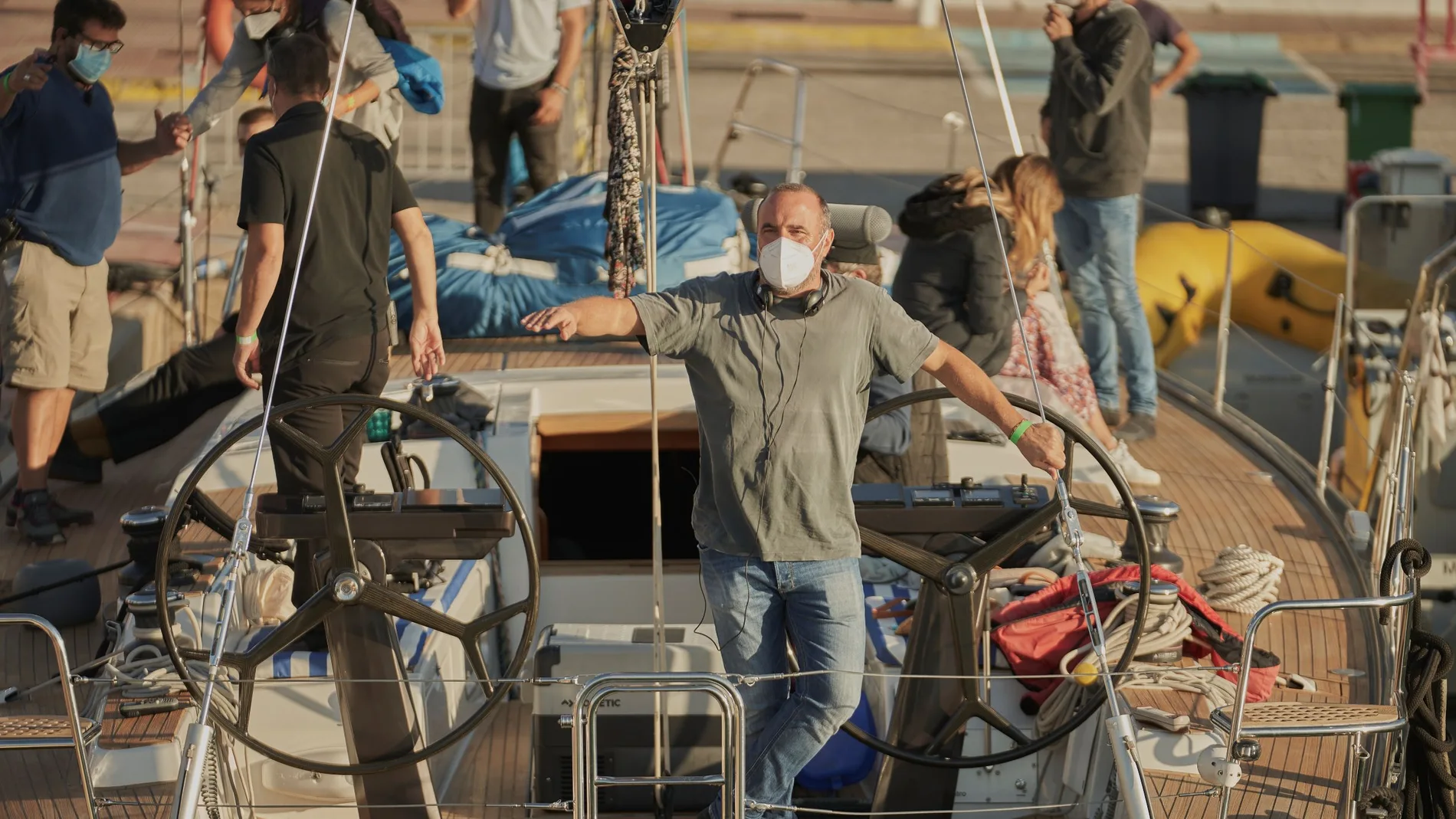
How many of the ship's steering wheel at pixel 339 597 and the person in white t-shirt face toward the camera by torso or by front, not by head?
2

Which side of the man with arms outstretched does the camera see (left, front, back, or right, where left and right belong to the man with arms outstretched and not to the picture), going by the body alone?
front

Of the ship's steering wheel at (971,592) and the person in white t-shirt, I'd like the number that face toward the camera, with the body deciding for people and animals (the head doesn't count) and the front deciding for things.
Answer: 2

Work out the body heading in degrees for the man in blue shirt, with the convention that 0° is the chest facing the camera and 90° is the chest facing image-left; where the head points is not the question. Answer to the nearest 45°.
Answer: approximately 315°

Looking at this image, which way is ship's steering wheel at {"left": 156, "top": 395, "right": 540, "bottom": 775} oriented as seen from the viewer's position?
toward the camera

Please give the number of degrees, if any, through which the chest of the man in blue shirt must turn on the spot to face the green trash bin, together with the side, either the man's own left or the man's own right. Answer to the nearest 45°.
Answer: approximately 90° to the man's own left

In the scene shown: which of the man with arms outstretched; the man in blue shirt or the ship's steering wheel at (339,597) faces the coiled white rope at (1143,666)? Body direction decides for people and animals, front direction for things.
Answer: the man in blue shirt

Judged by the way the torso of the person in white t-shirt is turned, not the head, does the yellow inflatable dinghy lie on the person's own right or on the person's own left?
on the person's own left

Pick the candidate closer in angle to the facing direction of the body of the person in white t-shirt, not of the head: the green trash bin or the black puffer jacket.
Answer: the black puffer jacket

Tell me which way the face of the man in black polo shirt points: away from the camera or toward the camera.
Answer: away from the camera

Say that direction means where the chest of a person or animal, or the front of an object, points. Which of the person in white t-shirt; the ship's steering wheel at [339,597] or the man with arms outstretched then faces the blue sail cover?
the person in white t-shirt

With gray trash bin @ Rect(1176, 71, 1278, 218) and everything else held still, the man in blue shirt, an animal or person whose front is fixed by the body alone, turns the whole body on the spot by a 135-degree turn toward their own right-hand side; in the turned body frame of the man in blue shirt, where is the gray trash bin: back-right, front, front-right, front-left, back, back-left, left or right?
back-right

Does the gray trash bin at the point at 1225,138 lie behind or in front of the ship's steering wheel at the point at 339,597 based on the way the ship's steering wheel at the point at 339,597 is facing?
behind
